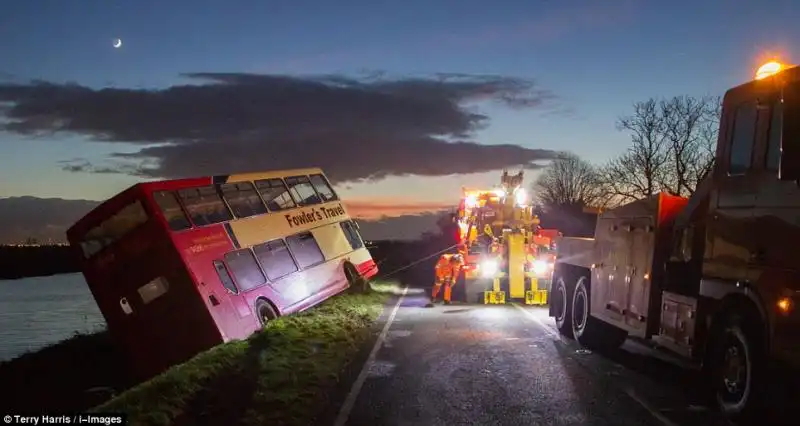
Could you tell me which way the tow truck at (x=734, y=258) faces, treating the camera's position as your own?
facing the viewer and to the right of the viewer
